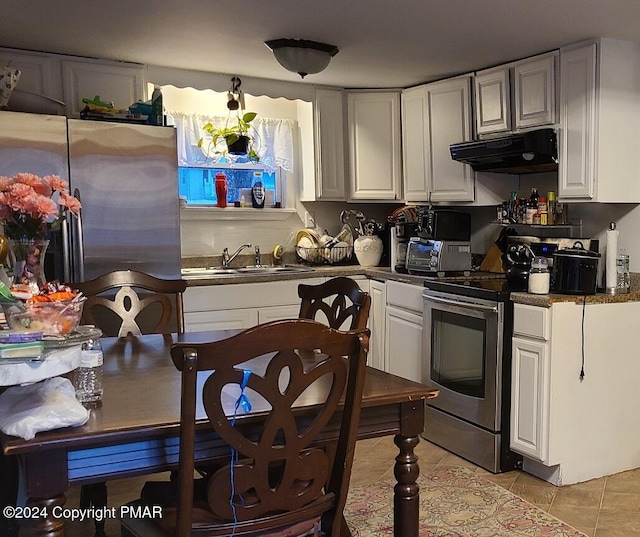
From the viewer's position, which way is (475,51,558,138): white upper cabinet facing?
facing the viewer and to the left of the viewer

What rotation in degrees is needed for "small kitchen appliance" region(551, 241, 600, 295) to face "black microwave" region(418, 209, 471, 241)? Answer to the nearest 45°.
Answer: approximately 90° to its right

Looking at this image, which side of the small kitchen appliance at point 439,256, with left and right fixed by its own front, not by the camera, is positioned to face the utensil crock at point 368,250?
right

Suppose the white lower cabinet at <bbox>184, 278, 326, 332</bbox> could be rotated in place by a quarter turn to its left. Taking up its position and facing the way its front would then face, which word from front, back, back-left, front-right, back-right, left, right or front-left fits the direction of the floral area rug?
front-right

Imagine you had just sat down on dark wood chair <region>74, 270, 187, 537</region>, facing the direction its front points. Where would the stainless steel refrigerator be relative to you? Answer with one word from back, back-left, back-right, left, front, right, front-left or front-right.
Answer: back

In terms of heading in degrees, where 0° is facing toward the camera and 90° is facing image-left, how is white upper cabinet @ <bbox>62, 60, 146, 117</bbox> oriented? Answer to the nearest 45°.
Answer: approximately 0°

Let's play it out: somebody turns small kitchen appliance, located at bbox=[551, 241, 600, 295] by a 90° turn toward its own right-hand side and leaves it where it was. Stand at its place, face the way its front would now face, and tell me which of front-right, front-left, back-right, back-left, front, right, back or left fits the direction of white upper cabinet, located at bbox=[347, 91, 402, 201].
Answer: front

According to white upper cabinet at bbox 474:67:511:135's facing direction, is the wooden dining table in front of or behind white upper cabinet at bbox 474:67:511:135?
in front
